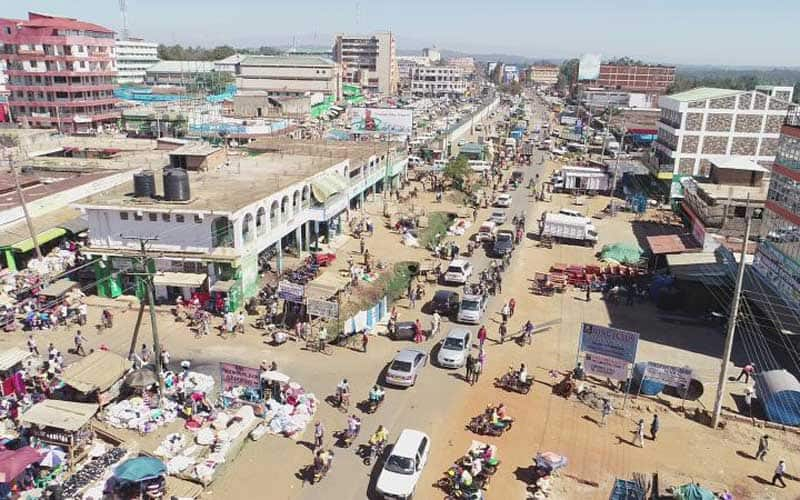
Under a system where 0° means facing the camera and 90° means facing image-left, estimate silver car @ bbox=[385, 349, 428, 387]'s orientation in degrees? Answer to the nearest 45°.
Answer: approximately 225°

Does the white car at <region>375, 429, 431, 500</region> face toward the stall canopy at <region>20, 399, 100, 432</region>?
no

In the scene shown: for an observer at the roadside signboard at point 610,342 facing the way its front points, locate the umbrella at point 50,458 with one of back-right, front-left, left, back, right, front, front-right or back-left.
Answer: front-right

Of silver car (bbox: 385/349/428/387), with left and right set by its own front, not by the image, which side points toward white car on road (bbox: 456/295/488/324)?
front

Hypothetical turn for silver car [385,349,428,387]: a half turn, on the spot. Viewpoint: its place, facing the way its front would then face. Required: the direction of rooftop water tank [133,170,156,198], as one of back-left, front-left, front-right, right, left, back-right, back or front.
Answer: right

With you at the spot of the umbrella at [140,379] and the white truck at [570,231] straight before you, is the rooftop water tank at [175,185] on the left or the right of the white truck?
left

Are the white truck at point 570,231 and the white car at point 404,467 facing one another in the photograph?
no

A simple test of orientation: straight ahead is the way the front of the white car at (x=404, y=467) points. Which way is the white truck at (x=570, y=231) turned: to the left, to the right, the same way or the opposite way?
to the left

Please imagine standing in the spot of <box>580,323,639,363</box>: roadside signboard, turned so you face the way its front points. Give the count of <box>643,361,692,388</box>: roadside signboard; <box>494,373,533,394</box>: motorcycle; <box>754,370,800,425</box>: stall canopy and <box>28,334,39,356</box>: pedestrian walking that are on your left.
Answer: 2

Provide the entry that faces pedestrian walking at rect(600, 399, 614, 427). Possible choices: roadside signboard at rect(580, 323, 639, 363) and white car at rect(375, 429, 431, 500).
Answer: the roadside signboard
